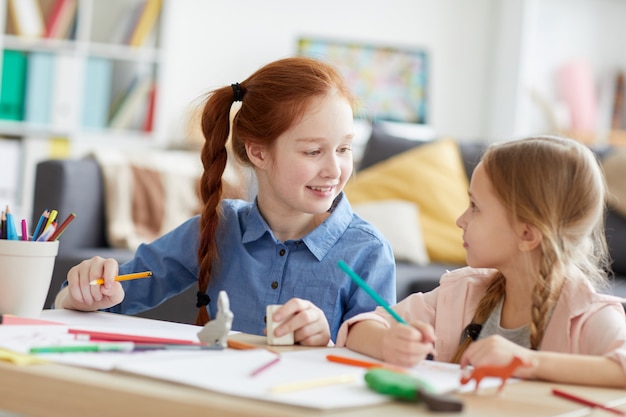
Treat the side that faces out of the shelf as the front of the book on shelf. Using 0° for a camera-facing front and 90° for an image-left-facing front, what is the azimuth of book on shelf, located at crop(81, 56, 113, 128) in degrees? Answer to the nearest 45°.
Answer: approximately 0°

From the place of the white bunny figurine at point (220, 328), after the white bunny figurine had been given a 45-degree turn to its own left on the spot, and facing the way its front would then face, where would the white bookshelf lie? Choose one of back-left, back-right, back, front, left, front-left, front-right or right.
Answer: front-left

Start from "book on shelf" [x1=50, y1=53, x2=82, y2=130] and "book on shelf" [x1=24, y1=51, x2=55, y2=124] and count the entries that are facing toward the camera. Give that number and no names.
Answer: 2

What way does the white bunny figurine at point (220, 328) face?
to the viewer's right

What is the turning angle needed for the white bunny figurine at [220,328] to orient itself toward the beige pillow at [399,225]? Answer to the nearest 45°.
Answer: approximately 90° to its left

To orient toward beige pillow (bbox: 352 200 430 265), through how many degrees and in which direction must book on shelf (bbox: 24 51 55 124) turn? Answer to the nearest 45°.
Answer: approximately 45° to its left

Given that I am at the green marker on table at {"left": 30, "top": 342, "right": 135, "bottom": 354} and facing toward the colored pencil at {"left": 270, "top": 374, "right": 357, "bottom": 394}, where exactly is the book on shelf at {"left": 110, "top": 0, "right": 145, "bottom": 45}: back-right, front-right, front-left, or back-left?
back-left

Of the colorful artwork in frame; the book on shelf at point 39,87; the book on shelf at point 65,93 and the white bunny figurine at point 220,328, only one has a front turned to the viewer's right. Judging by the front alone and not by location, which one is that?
the white bunny figurine

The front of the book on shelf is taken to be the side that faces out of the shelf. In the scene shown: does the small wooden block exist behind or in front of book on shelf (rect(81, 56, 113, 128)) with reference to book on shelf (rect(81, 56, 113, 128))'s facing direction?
in front

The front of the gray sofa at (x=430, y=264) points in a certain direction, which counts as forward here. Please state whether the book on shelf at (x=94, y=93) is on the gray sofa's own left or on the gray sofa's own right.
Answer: on the gray sofa's own right

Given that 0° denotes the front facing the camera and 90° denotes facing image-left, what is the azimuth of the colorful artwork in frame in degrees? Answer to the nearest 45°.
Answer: approximately 0°

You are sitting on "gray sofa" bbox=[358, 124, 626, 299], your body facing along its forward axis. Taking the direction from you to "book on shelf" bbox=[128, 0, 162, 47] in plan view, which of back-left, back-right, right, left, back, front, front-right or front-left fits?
back-right
